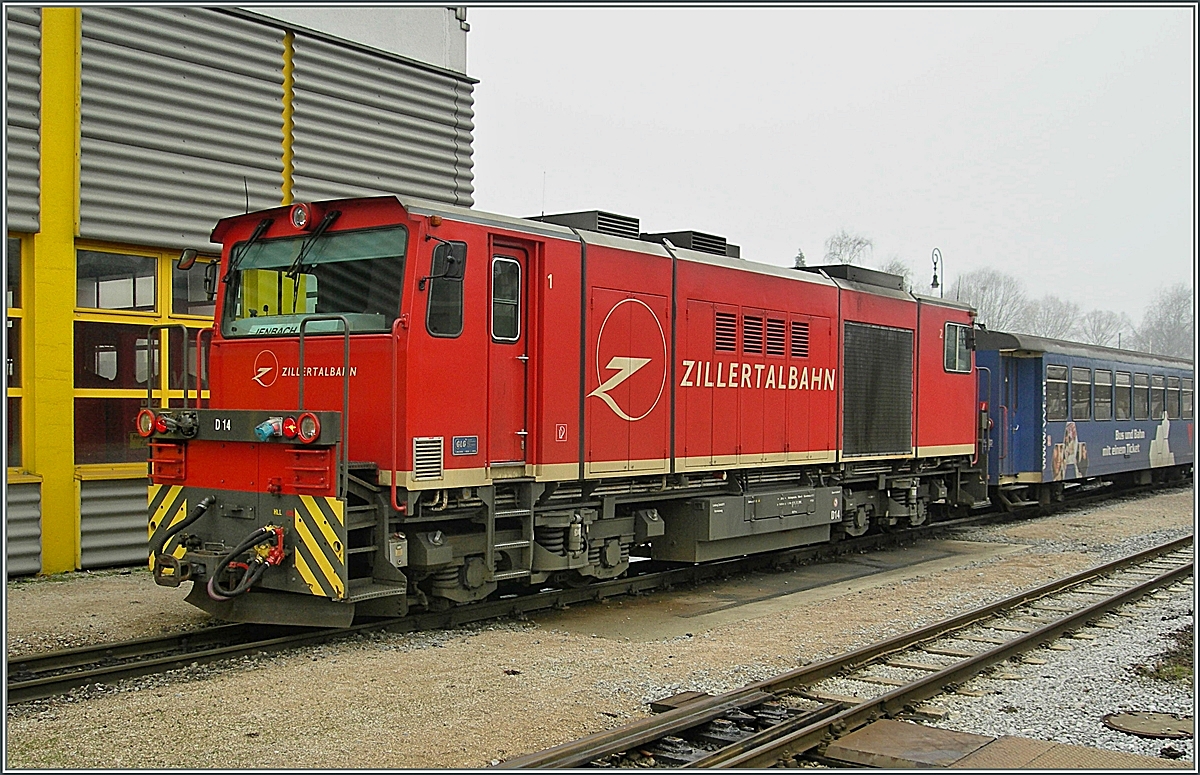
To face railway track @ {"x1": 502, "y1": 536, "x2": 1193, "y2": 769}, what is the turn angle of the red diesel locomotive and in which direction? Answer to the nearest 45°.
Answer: approximately 90° to its left

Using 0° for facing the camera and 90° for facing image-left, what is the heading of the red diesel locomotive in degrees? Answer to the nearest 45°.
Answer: approximately 45°

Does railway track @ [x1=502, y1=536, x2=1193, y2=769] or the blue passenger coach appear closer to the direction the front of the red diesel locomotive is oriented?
the railway track

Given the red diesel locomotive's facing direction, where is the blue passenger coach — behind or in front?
behind
